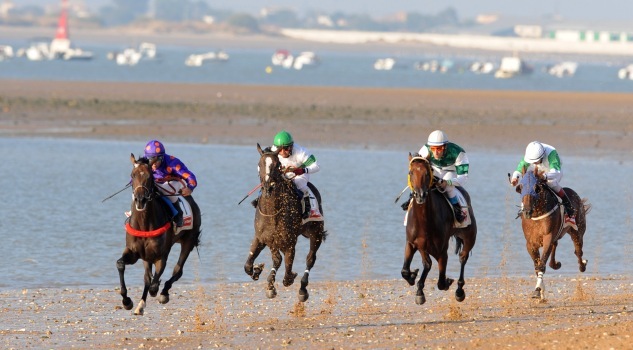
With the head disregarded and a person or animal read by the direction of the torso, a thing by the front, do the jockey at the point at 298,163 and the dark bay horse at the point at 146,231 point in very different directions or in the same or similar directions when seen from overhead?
same or similar directions

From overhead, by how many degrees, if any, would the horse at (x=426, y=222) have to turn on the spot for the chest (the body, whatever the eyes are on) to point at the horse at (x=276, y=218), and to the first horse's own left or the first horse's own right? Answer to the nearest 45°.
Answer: approximately 45° to the first horse's own right

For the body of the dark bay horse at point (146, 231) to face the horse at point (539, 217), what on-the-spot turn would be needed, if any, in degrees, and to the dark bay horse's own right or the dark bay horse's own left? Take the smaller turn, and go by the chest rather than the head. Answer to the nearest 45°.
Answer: approximately 135° to the dark bay horse's own left

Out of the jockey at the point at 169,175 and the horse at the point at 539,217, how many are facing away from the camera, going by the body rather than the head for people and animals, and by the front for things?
0

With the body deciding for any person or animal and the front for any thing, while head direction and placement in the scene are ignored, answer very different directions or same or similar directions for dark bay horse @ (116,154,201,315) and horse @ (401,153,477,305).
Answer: same or similar directions

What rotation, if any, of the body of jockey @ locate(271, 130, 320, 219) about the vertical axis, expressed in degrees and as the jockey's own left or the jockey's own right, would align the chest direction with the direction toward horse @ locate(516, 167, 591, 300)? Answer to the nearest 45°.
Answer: approximately 135° to the jockey's own left

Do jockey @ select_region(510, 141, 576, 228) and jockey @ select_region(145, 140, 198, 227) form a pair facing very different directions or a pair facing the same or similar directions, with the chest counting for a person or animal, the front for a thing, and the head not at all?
same or similar directions

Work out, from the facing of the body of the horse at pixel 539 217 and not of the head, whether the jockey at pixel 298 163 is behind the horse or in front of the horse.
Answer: in front

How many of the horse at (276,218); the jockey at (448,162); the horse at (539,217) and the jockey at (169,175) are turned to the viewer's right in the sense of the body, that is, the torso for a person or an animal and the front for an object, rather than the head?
0

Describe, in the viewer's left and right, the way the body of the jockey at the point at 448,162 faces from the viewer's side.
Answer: facing the viewer and to the left of the viewer

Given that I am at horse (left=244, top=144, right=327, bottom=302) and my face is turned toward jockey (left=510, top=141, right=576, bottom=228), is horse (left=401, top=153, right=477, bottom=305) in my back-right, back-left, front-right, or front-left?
front-right
